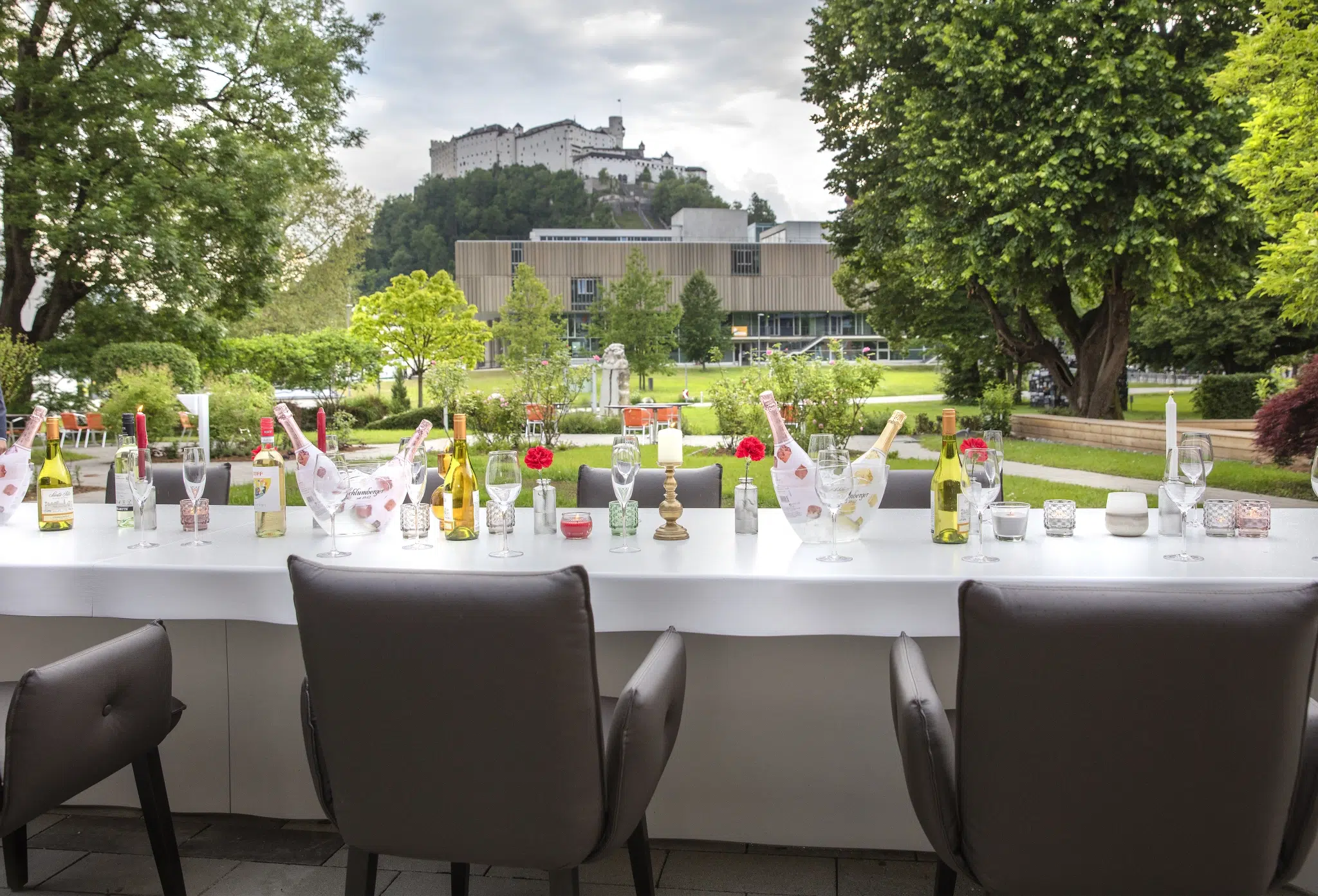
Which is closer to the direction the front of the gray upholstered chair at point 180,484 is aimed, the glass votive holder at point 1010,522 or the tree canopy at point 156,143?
the glass votive holder

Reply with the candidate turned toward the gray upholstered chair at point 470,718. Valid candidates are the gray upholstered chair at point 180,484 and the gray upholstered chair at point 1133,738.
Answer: the gray upholstered chair at point 180,484

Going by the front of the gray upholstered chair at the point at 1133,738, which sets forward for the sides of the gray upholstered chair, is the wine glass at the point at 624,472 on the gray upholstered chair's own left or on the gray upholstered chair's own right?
on the gray upholstered chair's own left

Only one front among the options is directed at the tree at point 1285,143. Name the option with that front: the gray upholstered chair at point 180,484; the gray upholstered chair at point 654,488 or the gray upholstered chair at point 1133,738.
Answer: the gray upholstered chair at point 1133,738

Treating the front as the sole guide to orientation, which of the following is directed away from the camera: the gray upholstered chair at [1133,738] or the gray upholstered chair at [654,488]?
the gray upholstered chair at [1133,738]

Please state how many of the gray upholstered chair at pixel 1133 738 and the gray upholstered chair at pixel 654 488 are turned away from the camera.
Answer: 1

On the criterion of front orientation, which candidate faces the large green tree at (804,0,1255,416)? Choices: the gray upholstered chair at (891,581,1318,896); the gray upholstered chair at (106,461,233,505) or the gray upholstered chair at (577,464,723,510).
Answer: the gray upholstered chair at (891,581,1318,896)

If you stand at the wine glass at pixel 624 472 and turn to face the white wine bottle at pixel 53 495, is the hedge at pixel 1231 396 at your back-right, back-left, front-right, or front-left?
back-right

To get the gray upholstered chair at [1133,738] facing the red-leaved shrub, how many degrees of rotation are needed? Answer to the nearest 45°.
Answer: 0° — it already faces it

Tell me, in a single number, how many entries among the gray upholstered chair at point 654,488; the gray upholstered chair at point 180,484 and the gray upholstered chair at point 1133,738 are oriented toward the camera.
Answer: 2

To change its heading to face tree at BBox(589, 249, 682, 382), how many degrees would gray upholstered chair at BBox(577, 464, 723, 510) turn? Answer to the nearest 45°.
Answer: approximately 180°

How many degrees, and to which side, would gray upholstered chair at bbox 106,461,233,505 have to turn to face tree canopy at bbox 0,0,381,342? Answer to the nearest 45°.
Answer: approximately 180°

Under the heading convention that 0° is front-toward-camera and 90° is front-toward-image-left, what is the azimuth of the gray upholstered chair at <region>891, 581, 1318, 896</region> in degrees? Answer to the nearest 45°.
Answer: approximately 180°

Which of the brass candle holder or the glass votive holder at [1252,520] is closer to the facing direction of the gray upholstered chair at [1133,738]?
the glass votive holder
